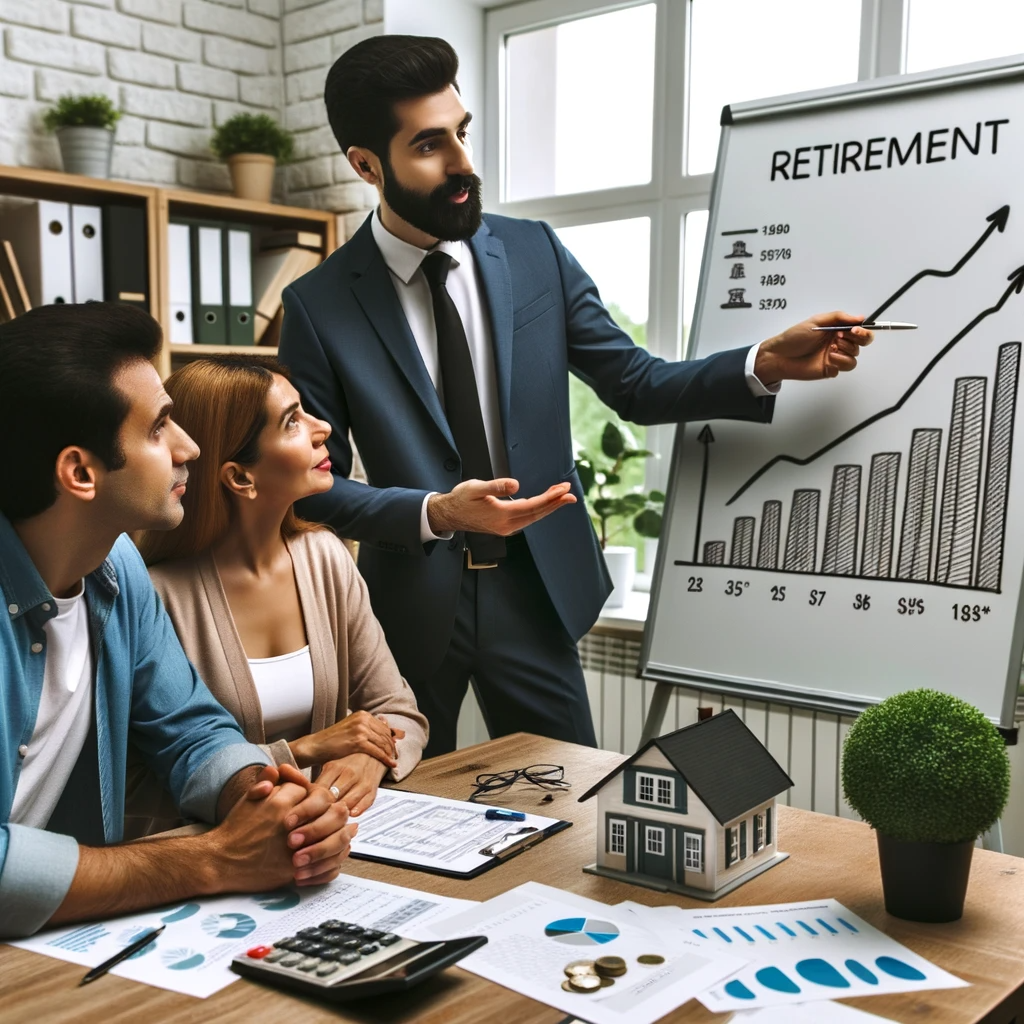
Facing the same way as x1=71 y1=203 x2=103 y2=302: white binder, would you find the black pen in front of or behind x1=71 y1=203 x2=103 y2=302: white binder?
in front

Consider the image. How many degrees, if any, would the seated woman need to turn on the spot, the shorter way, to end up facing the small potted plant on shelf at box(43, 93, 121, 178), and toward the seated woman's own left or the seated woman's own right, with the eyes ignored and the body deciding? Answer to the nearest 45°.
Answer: approximately 135° to the seated woman's own left

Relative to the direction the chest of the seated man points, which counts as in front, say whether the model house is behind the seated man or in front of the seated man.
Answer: in front

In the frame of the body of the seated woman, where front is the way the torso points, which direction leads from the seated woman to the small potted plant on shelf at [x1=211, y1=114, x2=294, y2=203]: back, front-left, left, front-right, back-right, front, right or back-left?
back-left

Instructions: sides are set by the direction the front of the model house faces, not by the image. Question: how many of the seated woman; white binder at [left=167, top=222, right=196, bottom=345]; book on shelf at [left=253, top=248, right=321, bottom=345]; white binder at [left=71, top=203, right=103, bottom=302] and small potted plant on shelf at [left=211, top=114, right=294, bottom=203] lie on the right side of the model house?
5

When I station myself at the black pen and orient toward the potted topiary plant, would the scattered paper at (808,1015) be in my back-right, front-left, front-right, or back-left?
front-right

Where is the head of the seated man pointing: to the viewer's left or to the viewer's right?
to the viewer's right

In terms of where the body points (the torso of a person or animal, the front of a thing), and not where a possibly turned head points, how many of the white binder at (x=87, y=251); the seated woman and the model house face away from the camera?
0

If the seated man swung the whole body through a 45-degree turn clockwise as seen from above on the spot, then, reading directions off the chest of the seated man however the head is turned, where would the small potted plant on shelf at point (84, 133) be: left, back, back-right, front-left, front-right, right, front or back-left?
back

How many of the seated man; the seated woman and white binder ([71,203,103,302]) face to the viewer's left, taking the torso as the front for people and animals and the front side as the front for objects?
0

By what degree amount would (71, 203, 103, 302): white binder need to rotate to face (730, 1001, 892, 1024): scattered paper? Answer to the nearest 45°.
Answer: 0° — it already faces it

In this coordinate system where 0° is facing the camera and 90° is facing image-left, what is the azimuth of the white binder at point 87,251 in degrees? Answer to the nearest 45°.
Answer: approximately 0°

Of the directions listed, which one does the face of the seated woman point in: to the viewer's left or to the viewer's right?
to the viewer's right

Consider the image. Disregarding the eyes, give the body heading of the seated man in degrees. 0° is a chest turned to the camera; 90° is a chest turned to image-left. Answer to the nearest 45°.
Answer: approximately 315°

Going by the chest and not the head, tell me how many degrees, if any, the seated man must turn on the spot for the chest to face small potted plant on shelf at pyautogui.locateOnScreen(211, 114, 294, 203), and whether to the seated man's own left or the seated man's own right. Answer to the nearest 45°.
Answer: approximately 135° to the seated man's own left
